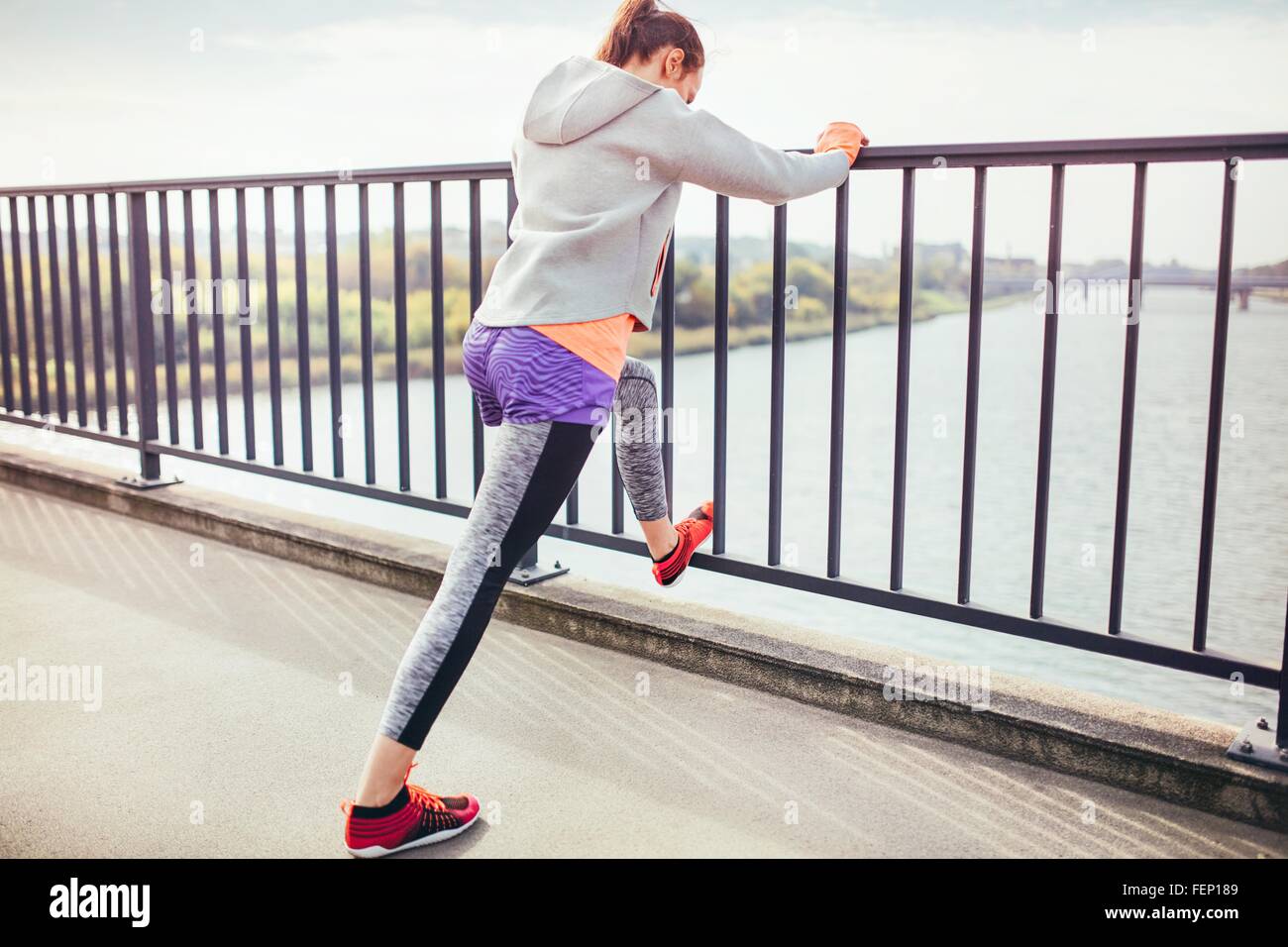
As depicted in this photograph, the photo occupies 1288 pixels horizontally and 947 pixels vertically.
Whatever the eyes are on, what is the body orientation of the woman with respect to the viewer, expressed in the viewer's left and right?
facing away from the viewer and to the right of the viewer

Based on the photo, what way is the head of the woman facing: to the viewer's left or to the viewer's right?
to the viewer's right
